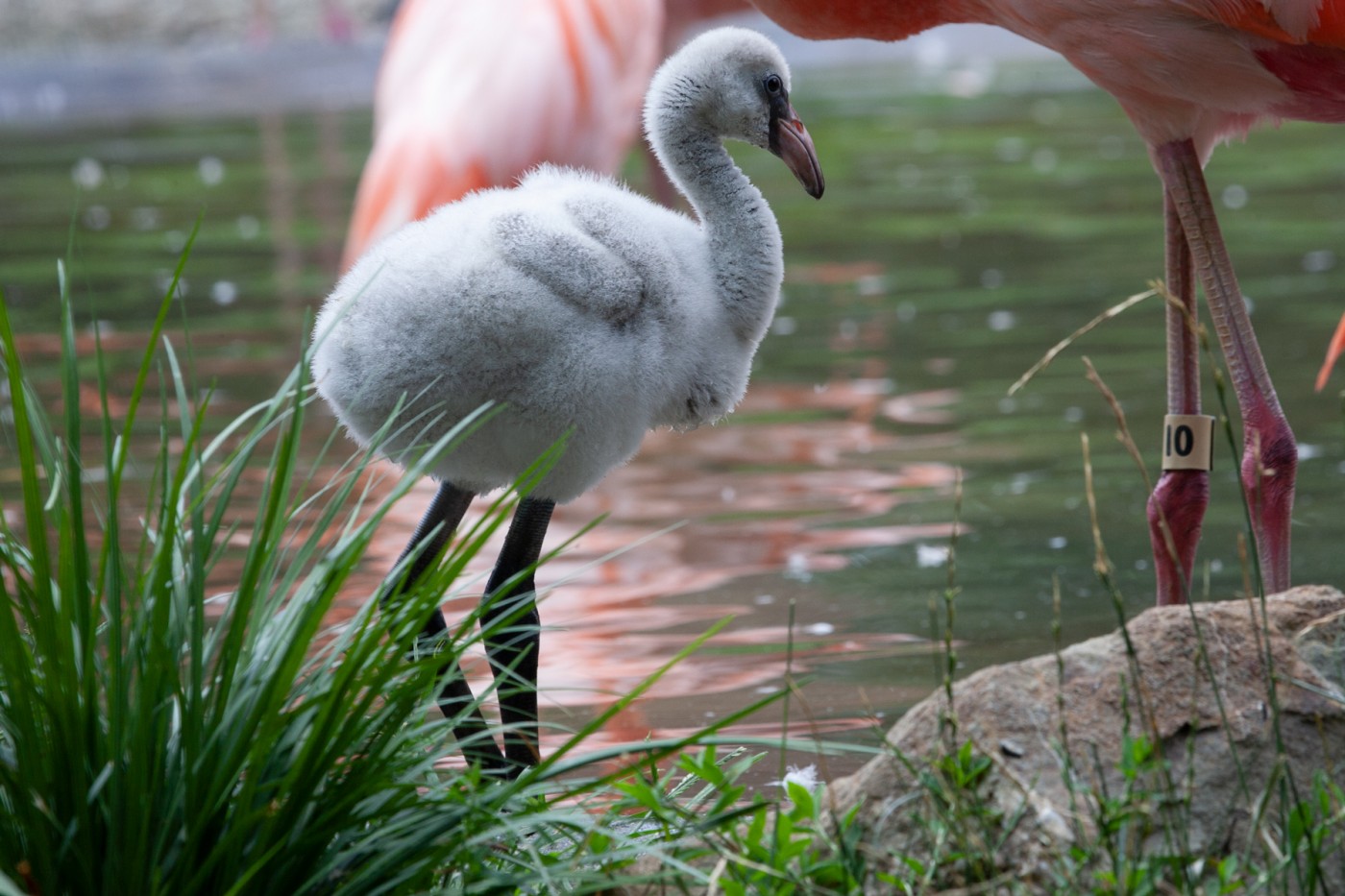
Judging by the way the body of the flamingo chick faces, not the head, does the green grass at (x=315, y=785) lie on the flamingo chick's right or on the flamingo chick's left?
on the flamingo chick's right

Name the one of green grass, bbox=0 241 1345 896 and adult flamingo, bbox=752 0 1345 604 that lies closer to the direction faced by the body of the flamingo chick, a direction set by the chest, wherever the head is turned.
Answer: the adult flamingo

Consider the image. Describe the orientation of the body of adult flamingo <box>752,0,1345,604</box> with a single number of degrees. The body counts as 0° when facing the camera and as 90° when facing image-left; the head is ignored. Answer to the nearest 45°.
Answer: approximately 90°

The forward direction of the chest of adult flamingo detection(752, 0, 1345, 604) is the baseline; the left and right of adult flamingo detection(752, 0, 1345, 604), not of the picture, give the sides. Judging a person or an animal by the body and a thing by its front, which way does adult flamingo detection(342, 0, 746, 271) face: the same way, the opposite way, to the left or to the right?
the opposite way

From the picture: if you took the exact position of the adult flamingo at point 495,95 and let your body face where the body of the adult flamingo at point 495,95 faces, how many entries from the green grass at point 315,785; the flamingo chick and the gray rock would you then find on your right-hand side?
3

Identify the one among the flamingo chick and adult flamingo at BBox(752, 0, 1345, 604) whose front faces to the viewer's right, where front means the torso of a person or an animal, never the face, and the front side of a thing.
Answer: the flamingo chick

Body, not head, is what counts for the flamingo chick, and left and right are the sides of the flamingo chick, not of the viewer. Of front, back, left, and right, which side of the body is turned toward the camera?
right

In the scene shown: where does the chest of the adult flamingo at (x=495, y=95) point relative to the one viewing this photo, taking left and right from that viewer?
facing to the right of the viewer

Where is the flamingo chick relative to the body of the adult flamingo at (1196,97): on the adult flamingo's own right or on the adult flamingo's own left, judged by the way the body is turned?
on the adult flamingo's own left

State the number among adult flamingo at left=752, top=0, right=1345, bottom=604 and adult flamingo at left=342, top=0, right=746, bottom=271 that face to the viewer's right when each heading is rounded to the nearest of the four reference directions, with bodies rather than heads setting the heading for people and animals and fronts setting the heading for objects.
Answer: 1
